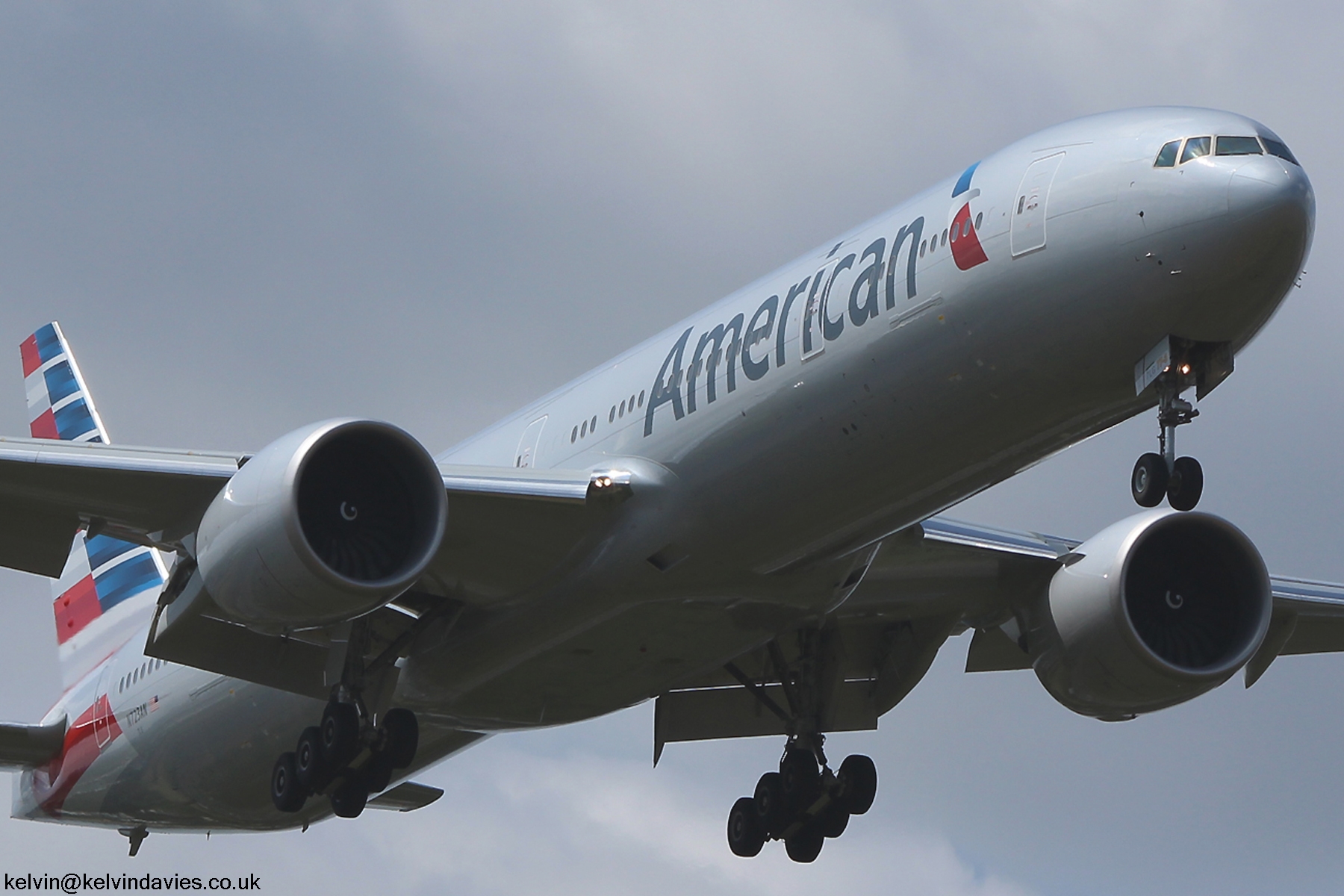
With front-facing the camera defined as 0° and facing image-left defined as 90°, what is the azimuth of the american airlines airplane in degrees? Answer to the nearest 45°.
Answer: approximately 315°
